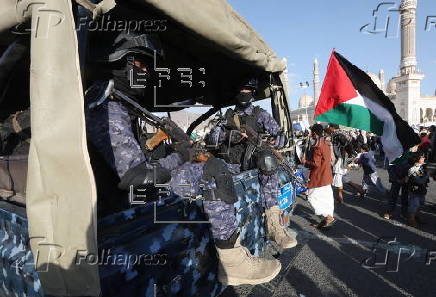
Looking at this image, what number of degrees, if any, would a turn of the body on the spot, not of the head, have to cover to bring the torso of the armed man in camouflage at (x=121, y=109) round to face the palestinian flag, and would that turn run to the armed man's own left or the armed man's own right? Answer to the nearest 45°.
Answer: approximately 45° to the armed man's own left

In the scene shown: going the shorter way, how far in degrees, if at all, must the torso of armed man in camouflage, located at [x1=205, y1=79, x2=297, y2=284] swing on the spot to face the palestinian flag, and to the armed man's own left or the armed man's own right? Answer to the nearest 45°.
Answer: approximately 90° to the armed man's own left

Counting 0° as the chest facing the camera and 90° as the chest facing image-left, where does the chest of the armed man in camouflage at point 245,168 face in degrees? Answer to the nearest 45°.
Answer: approximately 315°

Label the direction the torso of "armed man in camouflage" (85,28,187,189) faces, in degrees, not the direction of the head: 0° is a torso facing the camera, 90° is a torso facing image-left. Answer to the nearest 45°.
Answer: approximately 270°
